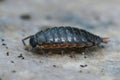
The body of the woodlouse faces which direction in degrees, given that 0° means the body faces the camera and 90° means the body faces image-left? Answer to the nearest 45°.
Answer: approximately 90°
